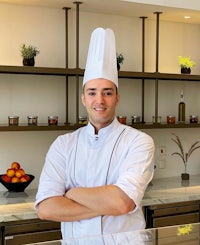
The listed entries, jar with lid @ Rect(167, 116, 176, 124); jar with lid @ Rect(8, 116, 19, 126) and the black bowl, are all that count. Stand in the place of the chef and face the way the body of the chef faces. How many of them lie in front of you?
0

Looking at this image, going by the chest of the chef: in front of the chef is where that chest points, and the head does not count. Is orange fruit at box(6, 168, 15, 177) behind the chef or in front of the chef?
behind

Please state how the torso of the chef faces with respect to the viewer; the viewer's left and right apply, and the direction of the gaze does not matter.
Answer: facing the viewer

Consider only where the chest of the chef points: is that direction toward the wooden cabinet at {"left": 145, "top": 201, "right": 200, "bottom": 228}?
no

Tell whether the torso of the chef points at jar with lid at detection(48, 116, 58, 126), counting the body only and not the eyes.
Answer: no

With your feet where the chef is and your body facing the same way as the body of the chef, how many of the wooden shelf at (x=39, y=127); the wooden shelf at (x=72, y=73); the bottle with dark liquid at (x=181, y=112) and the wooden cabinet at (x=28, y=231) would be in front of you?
0

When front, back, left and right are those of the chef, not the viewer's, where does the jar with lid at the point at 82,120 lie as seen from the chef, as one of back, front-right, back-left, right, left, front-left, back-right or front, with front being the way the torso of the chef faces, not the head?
back

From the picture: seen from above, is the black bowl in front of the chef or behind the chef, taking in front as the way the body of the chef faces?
behind

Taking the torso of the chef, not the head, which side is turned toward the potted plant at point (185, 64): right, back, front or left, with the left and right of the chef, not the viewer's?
back

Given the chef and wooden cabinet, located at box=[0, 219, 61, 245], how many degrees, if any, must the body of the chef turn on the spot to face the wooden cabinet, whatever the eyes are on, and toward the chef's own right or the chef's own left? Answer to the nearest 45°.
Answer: approximately 135° to the chef's own right

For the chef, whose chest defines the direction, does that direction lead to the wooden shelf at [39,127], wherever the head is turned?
no

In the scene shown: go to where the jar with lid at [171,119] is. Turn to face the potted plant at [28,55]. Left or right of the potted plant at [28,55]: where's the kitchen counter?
left

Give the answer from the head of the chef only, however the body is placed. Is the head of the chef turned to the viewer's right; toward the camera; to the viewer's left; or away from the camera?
toward the camera

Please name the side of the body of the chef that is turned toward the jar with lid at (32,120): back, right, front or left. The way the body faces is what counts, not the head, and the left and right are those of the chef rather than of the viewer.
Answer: back
